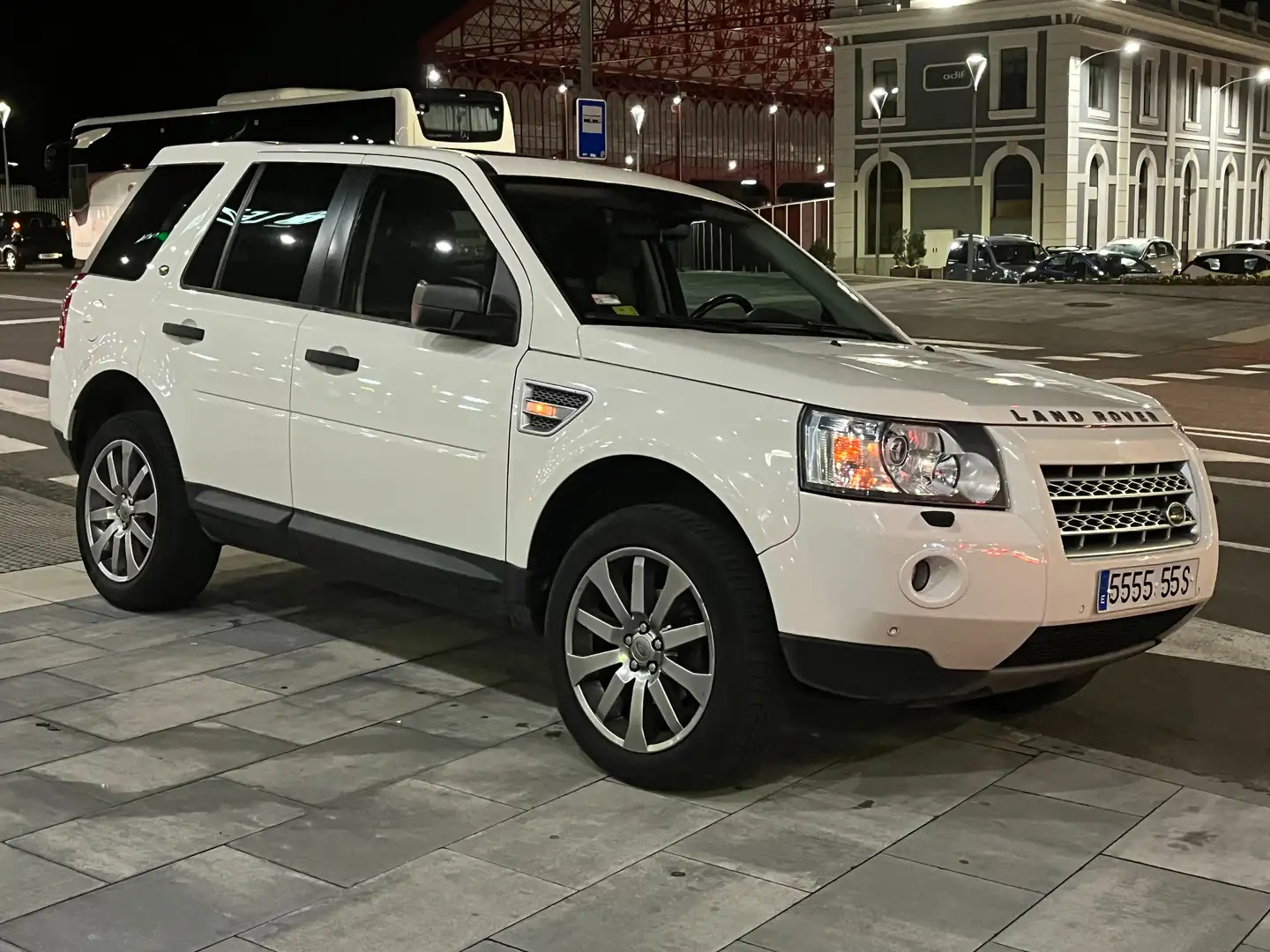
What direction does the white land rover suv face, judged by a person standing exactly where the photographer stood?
facing the viewer and to the right of the viewer

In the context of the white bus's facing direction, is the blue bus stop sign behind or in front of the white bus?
behind

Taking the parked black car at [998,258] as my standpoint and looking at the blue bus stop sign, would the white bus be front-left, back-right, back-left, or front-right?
front-right

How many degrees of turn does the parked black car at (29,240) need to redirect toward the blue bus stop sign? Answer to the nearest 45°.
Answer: approximately 135° to its left

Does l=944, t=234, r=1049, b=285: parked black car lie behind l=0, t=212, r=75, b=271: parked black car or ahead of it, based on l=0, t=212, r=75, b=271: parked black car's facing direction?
behind

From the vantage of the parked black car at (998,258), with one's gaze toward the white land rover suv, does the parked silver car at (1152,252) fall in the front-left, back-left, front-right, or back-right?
back-left

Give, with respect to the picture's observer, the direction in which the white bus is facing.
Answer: facing away from the viewer and to the left of the viewer

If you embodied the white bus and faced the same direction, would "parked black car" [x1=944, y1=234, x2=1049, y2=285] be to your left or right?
on your right

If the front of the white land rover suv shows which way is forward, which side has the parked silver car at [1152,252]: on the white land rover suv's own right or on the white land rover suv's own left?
on the white land rover suv's own left
